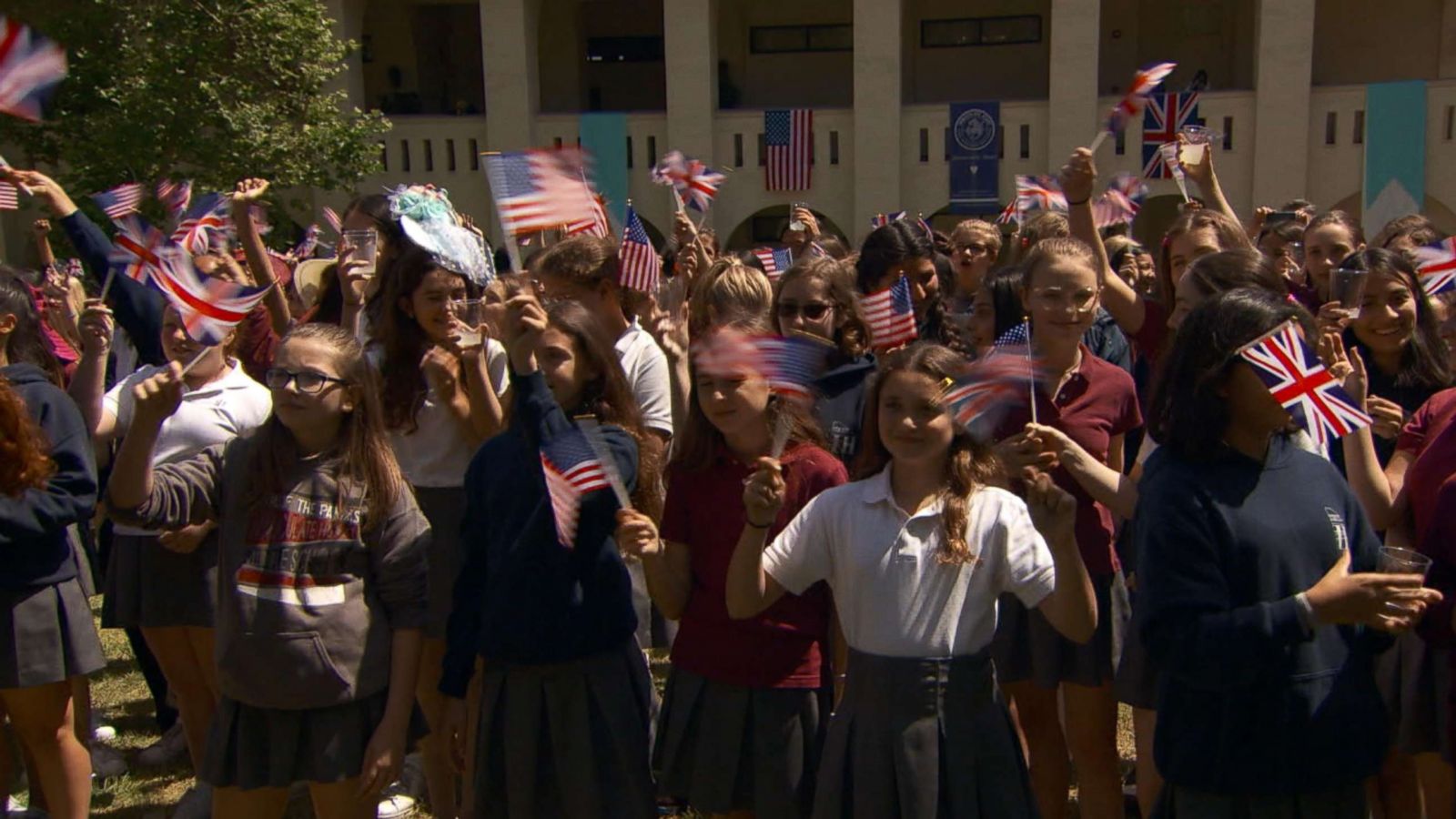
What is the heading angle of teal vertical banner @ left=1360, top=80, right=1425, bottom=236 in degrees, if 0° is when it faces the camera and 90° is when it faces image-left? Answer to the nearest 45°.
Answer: approximately 0°

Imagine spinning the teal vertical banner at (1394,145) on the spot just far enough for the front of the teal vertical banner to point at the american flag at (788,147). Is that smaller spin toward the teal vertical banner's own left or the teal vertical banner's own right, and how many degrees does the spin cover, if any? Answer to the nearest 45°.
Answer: approximately 90° to the teal vertical banner's own right

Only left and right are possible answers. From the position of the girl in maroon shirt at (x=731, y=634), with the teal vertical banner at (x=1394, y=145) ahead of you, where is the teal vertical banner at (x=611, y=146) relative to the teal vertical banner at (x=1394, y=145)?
left

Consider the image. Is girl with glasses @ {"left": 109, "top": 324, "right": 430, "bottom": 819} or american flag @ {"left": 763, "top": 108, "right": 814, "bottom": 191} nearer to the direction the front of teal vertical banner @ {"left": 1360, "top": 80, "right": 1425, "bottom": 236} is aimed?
the girl with glasses

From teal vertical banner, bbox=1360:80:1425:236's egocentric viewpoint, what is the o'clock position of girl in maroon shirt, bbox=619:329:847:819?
The girl in maroon shirt is roughly at 12 o'clock from the teal vertical banner.

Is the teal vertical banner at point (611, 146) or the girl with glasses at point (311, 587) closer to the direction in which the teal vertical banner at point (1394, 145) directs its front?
the girl with glasses

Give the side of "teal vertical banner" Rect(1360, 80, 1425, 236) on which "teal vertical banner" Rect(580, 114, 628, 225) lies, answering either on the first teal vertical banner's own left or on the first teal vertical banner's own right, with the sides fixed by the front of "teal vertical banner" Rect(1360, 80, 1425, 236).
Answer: on the first teal vertical banner's own right
